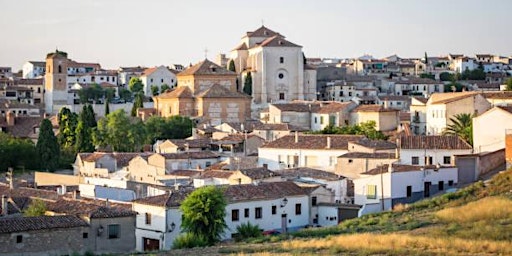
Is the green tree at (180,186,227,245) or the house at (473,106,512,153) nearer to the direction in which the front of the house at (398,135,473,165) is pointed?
the green tree

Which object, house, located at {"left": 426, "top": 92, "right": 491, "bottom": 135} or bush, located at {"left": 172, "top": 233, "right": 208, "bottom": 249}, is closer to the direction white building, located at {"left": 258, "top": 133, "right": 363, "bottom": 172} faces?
the bush

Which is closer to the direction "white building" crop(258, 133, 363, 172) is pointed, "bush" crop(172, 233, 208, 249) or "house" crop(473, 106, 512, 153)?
the bush

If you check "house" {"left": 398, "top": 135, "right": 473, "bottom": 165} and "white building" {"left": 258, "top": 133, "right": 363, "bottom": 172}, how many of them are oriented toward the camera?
2

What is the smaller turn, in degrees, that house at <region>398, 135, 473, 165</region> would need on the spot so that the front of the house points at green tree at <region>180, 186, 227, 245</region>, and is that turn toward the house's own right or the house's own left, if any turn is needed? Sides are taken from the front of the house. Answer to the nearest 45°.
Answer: approximately 45° to the house's own right

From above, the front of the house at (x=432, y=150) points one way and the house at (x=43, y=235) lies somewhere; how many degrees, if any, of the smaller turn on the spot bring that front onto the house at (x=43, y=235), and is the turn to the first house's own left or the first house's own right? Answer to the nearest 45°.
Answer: approximately 45° to the first house's own right

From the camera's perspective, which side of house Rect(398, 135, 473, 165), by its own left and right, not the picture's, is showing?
front

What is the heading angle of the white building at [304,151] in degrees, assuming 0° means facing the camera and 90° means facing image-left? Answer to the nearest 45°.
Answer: approximately 0°

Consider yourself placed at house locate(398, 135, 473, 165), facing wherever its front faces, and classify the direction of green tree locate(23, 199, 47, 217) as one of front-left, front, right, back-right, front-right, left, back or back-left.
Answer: front-right

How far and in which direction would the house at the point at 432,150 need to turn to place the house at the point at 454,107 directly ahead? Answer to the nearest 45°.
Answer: approximately 180°
